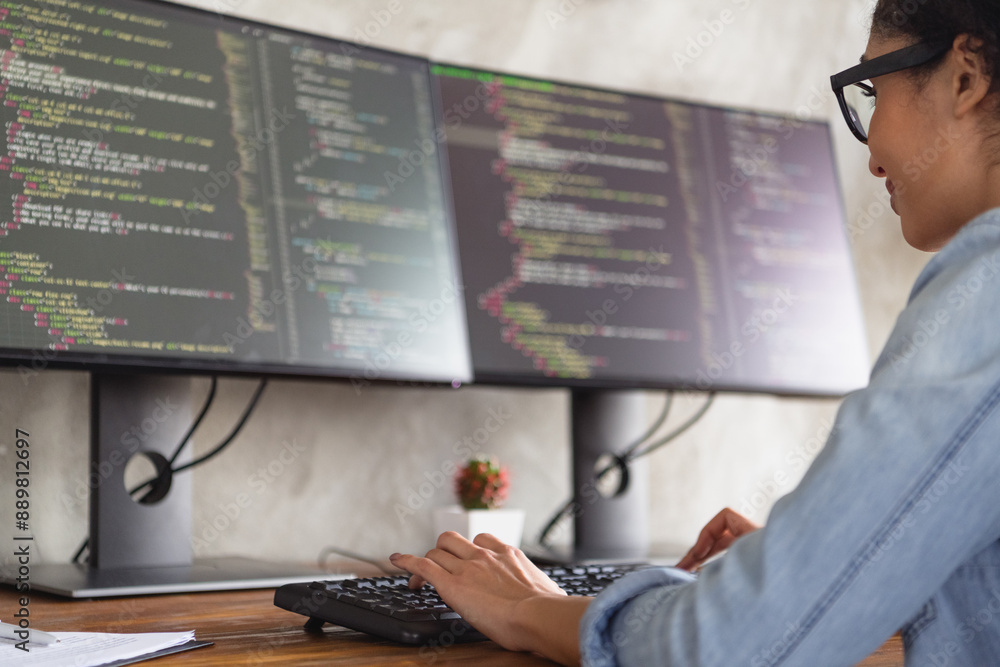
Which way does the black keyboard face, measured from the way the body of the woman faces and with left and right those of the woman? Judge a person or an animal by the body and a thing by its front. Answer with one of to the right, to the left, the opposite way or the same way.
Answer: the opposite way

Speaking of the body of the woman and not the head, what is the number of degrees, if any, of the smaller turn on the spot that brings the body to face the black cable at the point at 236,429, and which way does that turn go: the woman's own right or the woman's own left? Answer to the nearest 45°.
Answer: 0° — they already face it

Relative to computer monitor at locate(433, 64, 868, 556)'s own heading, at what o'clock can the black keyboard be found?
The black keyboard is roughly at 2 o'clock from the computer monitor.

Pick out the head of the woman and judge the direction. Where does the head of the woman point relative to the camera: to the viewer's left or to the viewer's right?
to the viewer's left

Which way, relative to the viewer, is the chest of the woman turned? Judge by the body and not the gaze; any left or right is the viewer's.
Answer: facing away from the viewer and to the left of the viewer

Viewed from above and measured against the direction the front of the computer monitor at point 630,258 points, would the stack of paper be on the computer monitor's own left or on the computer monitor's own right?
on the computer monitor's own right
